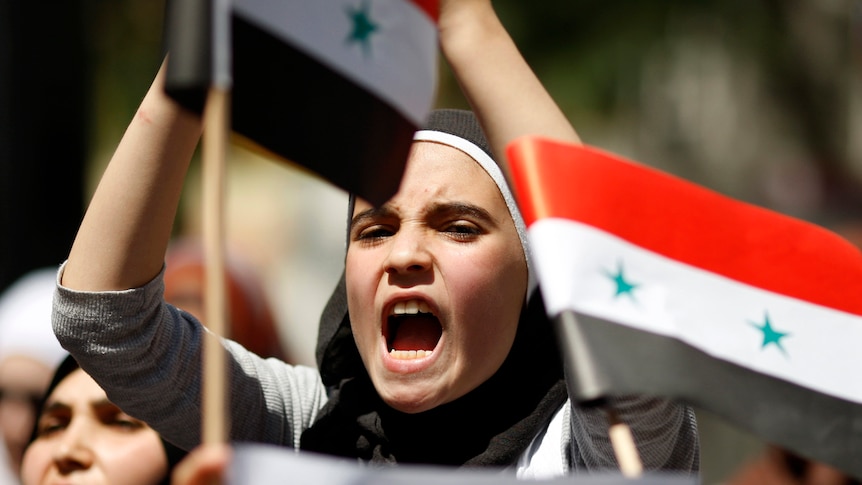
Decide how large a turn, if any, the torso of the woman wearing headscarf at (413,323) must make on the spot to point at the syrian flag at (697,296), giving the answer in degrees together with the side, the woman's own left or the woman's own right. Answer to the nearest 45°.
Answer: approximately 45° to the woman's own left

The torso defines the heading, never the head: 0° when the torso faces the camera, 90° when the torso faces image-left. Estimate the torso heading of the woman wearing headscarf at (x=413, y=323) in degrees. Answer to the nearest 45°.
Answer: approximately 0°
